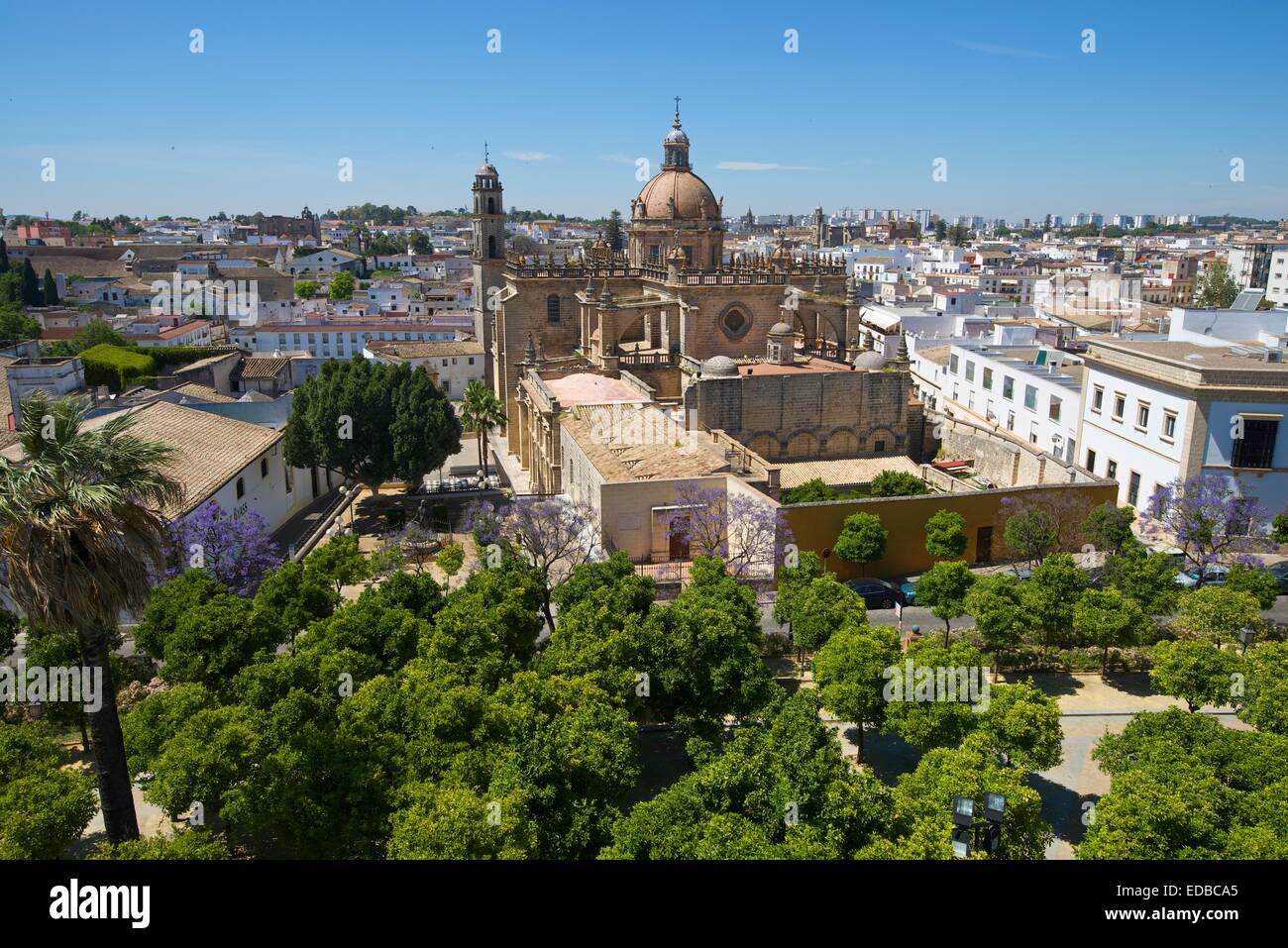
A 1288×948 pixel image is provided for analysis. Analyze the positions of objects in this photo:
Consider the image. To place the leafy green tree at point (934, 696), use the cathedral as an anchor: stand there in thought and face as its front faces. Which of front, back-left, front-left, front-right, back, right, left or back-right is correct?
left

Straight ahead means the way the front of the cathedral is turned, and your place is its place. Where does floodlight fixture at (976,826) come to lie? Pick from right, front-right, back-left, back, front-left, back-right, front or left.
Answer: left

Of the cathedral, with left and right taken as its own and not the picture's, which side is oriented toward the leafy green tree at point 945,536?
left

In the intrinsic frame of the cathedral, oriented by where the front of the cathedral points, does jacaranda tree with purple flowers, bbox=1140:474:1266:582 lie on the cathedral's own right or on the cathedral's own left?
on the cathedral's own left

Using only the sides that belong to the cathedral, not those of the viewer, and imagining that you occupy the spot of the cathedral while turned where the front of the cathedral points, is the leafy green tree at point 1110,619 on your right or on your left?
on your left

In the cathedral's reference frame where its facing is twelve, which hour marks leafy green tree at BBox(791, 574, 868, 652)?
The leafy green tree is roughly at 9 o'clock from the cathedral.

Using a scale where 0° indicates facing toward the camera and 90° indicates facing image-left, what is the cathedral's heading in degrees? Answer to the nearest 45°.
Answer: approximately 90°

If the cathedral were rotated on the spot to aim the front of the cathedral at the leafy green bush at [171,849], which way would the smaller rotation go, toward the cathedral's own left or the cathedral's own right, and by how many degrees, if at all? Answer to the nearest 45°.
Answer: approximately 90° to the cathedral's own left
